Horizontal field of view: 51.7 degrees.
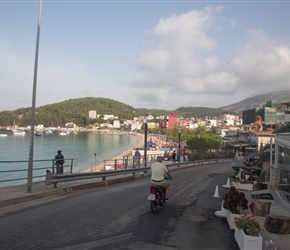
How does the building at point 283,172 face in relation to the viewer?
to the viewer's left

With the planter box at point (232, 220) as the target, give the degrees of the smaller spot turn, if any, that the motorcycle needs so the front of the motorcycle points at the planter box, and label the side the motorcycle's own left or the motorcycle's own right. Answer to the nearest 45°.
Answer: approximately 90° to the motorcycle's own right

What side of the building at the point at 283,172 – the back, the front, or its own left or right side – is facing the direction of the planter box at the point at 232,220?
left

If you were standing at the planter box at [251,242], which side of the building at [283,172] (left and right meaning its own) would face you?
left

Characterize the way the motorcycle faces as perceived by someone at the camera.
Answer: facing away from the viewer and to the right of the viewer

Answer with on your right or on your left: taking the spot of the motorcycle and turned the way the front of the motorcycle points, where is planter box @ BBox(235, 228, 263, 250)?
on your right

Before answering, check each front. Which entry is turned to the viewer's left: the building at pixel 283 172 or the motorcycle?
the building

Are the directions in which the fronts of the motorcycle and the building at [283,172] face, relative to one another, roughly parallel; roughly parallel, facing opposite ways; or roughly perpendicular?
roughly perpendicular

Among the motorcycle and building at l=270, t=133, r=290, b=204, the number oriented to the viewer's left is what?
1
